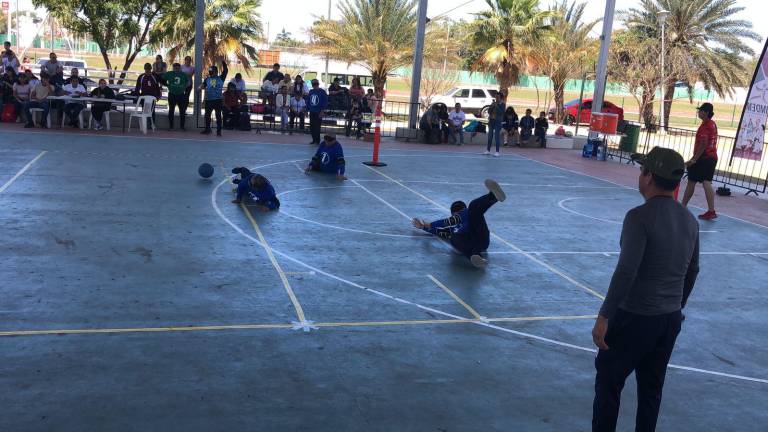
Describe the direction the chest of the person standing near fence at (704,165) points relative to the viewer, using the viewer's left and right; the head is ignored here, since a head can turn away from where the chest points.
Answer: facing to the left of the viewer

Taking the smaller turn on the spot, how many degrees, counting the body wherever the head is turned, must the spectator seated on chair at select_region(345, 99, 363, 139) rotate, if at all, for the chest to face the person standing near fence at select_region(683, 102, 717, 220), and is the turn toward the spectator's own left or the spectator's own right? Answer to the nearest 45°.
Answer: approximately 45° to the spectator's own left

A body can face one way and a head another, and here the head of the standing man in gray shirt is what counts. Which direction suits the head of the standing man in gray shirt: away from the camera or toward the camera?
away from the camera

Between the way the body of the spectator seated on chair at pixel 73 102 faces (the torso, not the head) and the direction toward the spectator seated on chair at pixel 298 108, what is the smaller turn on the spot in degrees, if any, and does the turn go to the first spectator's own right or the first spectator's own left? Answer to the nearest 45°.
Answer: approximately 90° to the first spectator's own left

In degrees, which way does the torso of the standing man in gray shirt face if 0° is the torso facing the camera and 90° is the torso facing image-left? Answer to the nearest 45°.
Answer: approximately 135°

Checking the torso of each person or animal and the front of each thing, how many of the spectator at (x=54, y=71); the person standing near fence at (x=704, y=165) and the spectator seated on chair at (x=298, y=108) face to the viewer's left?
1

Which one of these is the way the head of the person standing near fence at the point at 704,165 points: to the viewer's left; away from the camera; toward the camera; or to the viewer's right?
to the viewer's left

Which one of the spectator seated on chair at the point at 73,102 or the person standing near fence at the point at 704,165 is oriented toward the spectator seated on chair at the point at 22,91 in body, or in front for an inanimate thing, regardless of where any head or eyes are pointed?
the person standing near fence

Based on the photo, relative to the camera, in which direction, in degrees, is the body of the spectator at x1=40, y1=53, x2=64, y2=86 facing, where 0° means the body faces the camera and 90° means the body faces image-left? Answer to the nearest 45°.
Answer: approximately 0°

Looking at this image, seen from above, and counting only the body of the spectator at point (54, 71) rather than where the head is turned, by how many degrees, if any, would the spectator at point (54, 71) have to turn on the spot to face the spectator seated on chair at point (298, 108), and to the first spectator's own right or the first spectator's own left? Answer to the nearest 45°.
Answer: approximately 90° to the first spectator's own left

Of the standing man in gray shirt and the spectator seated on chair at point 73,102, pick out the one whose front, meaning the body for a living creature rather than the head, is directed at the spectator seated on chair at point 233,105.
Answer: the standing man in gray shirt

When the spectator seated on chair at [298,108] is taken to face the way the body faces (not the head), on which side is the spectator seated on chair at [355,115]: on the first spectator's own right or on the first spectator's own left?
on the first spectator's own left
